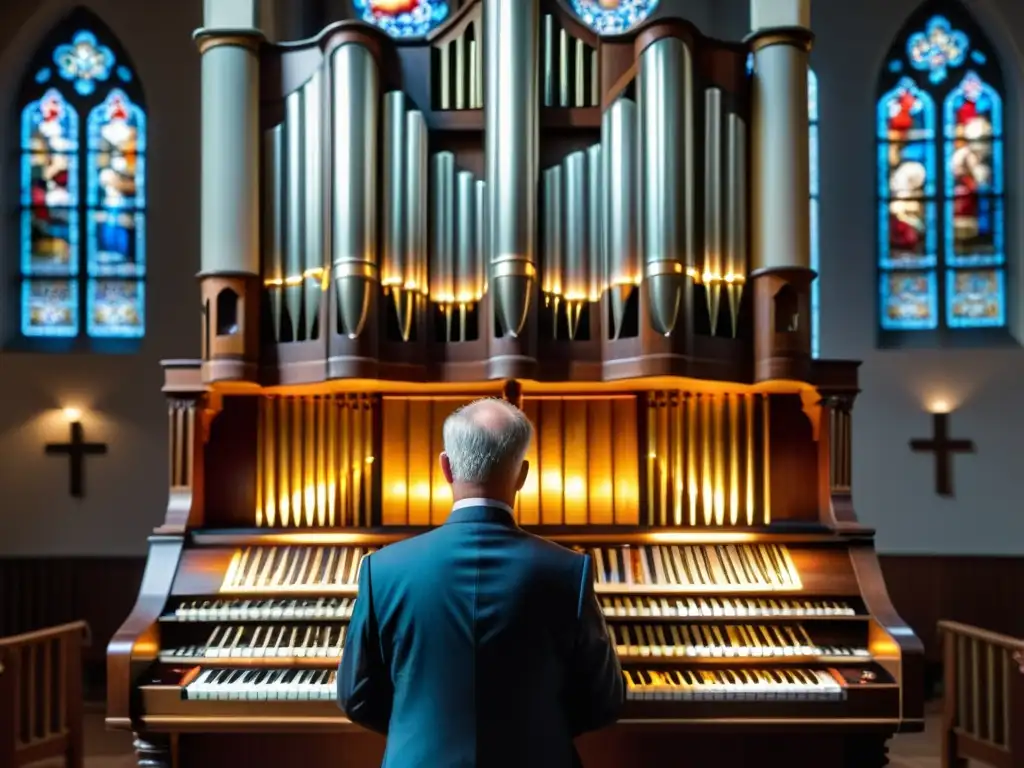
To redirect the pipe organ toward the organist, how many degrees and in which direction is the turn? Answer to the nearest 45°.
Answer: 0° — it already faces them

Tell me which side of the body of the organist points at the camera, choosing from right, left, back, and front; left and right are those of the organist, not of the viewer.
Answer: back

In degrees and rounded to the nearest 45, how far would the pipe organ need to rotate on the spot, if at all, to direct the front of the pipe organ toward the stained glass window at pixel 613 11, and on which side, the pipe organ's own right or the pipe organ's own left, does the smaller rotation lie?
approximately 180°

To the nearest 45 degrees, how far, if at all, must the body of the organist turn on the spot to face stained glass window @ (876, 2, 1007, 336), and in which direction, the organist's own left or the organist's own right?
approximately 45° to the organist's own right

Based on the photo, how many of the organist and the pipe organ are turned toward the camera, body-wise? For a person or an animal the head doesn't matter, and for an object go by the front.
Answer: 1

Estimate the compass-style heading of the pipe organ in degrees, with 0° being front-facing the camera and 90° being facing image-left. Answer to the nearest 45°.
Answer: approximately 0°

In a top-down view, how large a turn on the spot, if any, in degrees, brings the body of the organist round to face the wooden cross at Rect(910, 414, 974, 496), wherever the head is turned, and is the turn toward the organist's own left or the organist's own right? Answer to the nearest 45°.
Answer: approximately 45° to the organist's own right

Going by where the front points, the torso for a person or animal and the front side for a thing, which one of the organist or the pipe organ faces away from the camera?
the organist

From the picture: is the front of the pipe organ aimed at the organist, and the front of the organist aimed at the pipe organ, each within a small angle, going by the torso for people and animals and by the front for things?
yes

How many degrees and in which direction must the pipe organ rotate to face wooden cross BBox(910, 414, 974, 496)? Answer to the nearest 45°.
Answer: approximately 135° to its left

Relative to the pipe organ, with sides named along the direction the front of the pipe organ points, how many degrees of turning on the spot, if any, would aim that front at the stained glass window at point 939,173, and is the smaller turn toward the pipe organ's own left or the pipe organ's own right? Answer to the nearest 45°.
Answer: approximately 135° to the pipe organ's own left

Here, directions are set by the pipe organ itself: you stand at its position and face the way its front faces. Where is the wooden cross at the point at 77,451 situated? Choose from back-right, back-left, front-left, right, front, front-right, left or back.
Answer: back-right

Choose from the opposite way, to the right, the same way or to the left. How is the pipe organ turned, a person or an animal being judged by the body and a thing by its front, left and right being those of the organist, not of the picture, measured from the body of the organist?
the opposite way

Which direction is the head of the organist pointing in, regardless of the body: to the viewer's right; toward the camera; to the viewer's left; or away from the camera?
away from the camera
